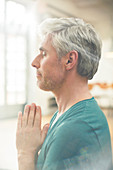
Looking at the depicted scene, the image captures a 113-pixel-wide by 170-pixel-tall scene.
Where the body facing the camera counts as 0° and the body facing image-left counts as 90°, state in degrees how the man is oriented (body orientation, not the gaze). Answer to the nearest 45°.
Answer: approximately 90°

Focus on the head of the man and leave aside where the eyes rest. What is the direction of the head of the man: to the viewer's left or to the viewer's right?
to the viewer's left
